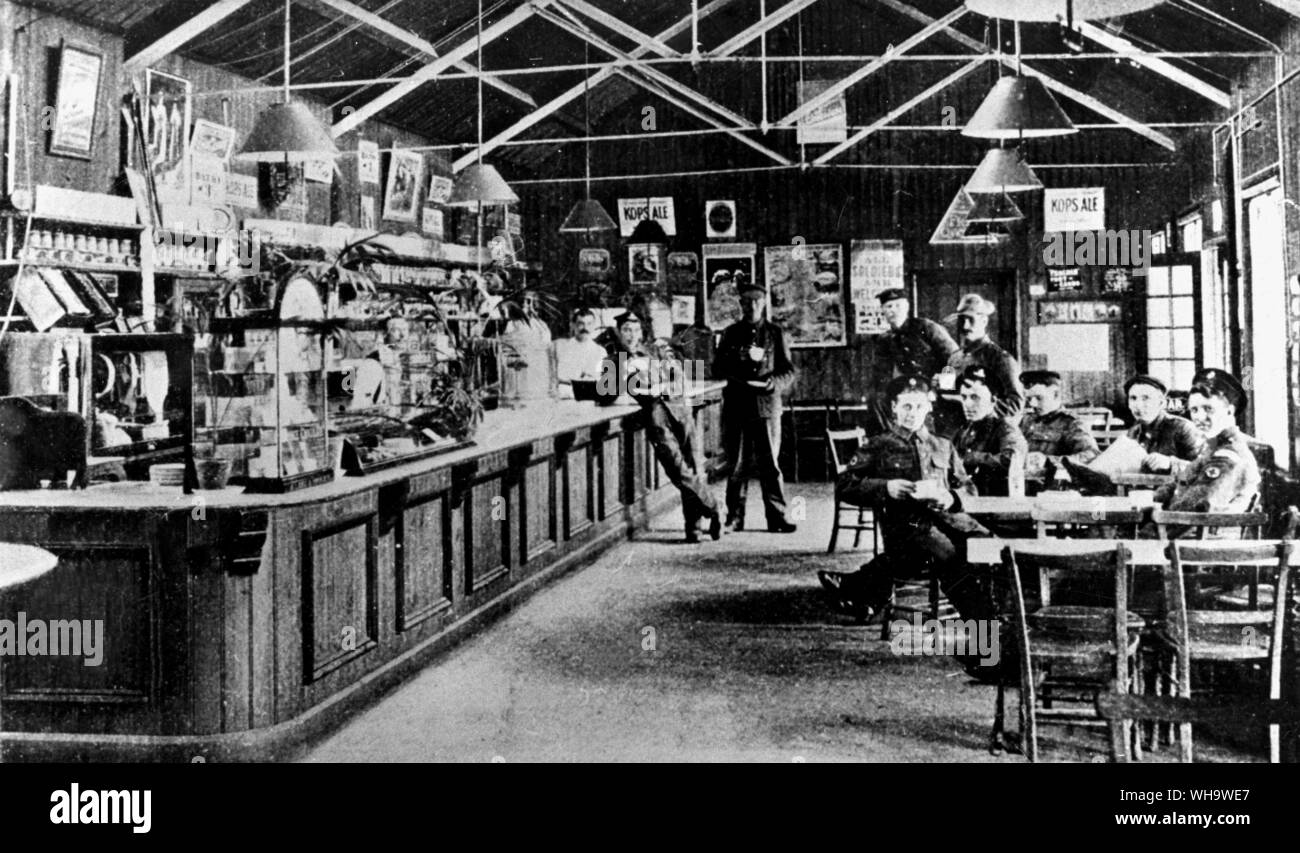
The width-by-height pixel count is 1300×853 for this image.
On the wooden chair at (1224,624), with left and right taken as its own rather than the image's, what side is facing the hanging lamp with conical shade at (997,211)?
front

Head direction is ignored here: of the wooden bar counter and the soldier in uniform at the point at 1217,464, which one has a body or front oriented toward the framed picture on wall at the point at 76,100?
the soldier in uniform

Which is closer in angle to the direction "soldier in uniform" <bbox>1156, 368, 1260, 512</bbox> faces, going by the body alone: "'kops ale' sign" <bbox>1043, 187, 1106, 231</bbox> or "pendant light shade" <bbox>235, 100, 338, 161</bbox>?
the pendant light shade

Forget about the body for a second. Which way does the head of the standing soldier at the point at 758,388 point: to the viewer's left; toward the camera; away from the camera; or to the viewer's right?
toward the camera

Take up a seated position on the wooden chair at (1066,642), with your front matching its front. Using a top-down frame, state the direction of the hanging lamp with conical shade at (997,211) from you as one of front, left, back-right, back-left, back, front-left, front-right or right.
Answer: front

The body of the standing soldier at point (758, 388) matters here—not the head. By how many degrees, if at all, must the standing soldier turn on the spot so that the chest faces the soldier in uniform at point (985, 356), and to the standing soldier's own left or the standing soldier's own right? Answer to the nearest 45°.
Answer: approximately 45° to the standing soldier's own left

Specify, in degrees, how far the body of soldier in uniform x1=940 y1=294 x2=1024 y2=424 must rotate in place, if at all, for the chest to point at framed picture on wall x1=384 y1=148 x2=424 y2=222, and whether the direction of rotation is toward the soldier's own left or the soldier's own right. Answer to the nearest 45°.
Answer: approximately 90° to the soldier's own right

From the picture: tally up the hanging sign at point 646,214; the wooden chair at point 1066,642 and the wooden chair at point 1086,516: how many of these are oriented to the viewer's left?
0

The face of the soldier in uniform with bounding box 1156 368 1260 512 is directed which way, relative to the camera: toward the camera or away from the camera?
toward the camera

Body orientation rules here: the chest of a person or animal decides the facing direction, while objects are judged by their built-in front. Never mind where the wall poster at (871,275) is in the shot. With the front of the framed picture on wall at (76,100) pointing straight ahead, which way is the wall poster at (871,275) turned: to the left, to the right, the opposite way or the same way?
to the right

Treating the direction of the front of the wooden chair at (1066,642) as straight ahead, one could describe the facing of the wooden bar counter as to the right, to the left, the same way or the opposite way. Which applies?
to the right

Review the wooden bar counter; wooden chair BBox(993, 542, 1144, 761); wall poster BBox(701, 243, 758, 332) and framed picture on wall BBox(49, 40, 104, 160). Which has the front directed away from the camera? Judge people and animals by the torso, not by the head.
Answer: the wooden chair

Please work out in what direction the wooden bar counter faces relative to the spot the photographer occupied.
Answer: facing the viewer and to the right of the viewer

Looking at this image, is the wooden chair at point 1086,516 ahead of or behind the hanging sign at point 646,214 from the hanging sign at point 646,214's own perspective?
ahead

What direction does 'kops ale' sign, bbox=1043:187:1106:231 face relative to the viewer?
toward the camera

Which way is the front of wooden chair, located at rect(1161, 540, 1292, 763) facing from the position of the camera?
facing away from the viewer

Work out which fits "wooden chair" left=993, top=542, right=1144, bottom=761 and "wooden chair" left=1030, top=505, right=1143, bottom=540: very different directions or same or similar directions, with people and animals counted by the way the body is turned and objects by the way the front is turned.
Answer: very different directions

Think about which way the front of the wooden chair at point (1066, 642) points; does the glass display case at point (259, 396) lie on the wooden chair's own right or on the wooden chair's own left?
on the wooden chair's own left

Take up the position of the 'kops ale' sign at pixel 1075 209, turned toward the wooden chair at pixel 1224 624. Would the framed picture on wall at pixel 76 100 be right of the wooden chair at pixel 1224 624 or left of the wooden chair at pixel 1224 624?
right

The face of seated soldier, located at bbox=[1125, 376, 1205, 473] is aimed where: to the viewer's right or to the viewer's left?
to the viewer's left
